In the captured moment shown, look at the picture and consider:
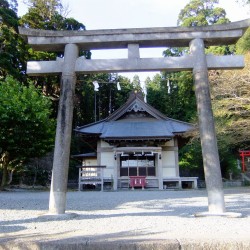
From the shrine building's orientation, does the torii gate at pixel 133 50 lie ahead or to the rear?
ahead

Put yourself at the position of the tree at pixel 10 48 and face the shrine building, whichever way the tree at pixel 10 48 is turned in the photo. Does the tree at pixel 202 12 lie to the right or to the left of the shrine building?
left

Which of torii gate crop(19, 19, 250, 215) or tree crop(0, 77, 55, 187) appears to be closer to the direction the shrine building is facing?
the torii gate

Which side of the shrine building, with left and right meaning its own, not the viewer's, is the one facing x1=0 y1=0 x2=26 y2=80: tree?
right

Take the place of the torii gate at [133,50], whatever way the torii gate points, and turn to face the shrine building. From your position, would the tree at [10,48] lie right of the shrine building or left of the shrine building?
left

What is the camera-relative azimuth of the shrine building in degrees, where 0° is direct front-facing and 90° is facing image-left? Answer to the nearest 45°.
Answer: approximately 0°
